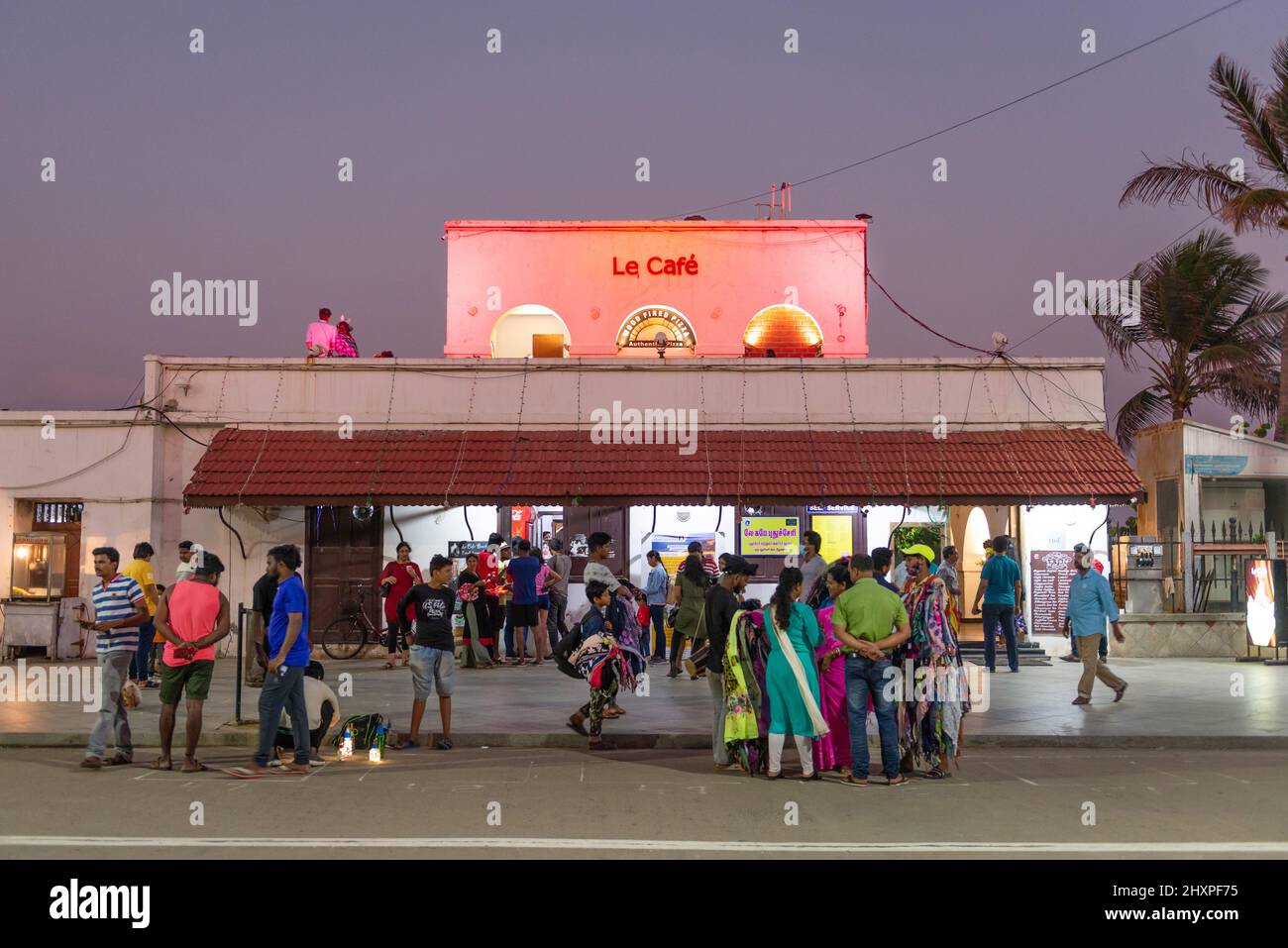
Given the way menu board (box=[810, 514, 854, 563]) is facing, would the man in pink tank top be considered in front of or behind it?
in front

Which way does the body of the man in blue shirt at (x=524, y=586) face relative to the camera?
away from the camera

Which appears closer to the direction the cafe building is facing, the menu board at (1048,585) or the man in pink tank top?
the man in pink tank top

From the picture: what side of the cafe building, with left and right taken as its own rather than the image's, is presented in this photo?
front

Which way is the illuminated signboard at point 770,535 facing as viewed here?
toward the camera

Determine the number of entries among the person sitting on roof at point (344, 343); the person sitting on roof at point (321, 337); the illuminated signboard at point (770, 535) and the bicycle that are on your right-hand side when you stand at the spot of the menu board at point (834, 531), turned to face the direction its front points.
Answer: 4

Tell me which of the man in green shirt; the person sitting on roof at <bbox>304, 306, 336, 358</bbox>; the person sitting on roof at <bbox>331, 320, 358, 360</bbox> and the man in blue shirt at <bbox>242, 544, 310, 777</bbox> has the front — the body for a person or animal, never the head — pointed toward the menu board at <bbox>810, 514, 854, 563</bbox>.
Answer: the man in green shirt

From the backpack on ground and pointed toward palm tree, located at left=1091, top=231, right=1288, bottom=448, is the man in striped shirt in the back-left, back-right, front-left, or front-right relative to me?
back-left

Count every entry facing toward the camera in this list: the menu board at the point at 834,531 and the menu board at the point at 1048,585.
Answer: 2

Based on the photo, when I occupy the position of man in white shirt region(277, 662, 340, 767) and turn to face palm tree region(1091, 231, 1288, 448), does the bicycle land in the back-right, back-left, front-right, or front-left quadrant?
front-left

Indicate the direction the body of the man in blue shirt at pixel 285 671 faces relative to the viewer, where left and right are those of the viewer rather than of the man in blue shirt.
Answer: facing to the left of the viewer

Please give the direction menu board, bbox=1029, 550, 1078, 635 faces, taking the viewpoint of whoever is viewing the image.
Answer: facing the viewer
